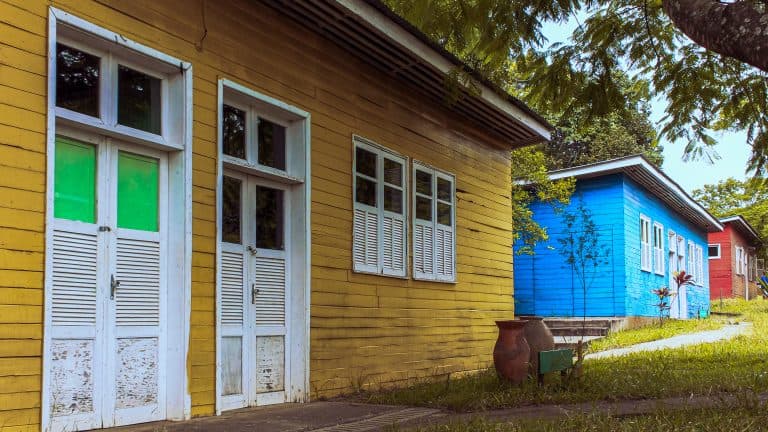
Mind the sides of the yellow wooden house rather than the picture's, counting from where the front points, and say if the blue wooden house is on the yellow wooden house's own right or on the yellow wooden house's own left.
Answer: on the yellow wooden house's own left

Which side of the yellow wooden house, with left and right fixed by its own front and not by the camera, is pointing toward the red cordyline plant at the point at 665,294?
left

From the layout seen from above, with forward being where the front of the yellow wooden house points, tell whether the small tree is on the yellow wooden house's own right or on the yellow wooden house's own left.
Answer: on the yellow wooden house's own left

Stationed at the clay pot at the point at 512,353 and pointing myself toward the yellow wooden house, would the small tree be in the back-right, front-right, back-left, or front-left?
back-right

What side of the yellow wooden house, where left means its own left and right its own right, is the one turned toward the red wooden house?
left
